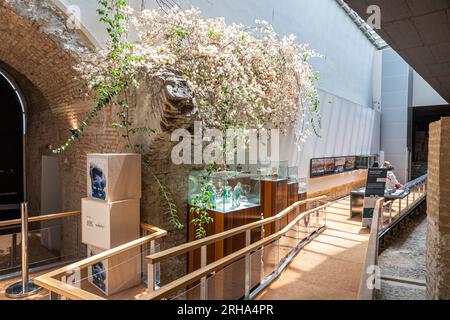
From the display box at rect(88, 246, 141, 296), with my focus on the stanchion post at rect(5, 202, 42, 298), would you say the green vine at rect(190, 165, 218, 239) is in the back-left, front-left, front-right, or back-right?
back-right
